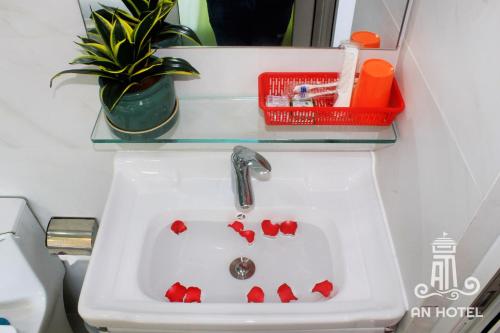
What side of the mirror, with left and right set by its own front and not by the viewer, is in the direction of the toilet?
right

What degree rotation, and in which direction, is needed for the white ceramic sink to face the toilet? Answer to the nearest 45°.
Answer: approximately 90° to its right

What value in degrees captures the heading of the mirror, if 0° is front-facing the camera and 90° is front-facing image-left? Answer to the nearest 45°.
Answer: approximately 0°

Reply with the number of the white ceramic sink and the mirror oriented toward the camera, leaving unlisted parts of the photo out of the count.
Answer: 2

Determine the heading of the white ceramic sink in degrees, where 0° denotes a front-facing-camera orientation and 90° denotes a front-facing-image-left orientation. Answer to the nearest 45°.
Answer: approximately 0°
